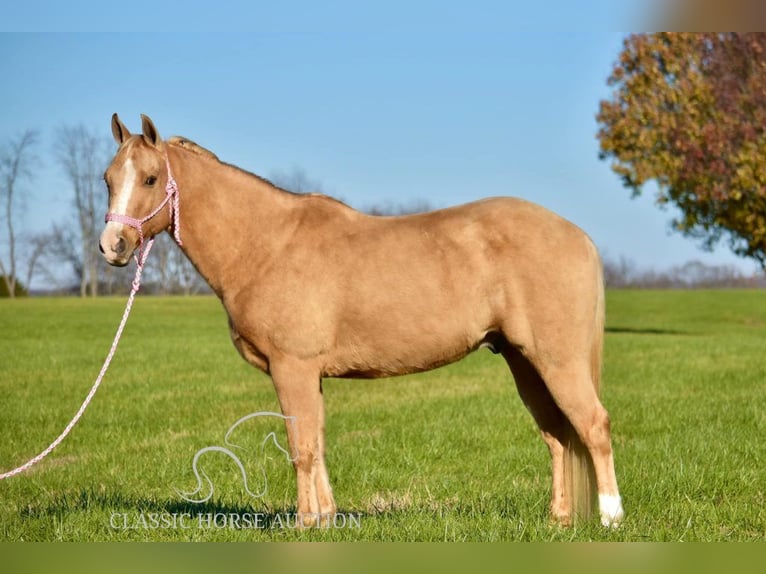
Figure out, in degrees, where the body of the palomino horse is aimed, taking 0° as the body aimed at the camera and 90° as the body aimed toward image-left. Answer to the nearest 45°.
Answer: approximately 90°

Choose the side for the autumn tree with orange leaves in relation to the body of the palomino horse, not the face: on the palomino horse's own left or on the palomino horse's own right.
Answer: on the palomino horse's own right
